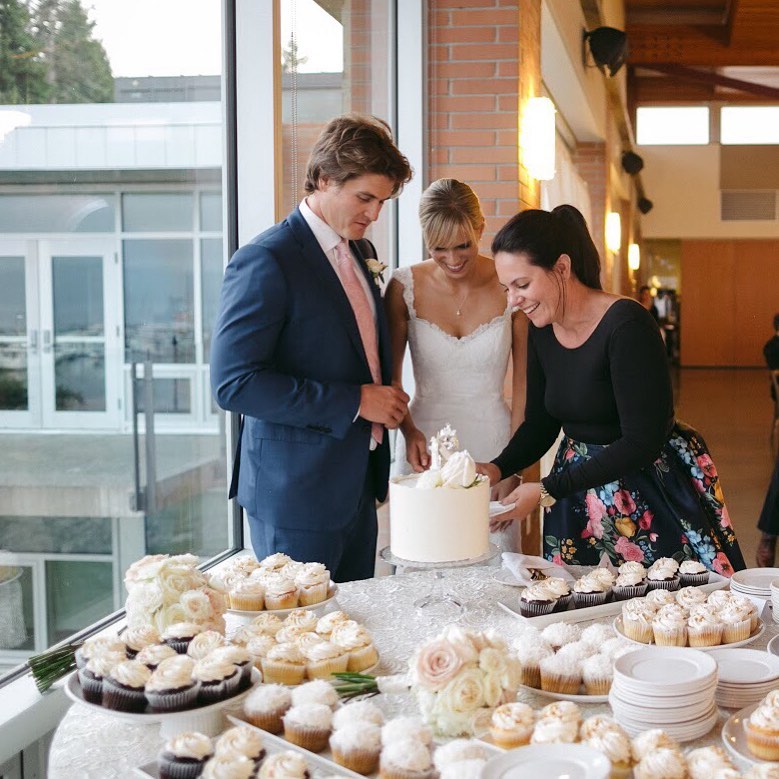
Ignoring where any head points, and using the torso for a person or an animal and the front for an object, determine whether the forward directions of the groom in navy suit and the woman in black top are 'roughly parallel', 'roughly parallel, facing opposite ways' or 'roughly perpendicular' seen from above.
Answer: roughly perpendicular

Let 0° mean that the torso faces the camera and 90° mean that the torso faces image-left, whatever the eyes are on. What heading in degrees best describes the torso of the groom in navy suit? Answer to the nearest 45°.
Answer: approximately 315°

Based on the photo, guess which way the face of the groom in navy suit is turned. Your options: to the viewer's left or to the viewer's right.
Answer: to the viewer's right
